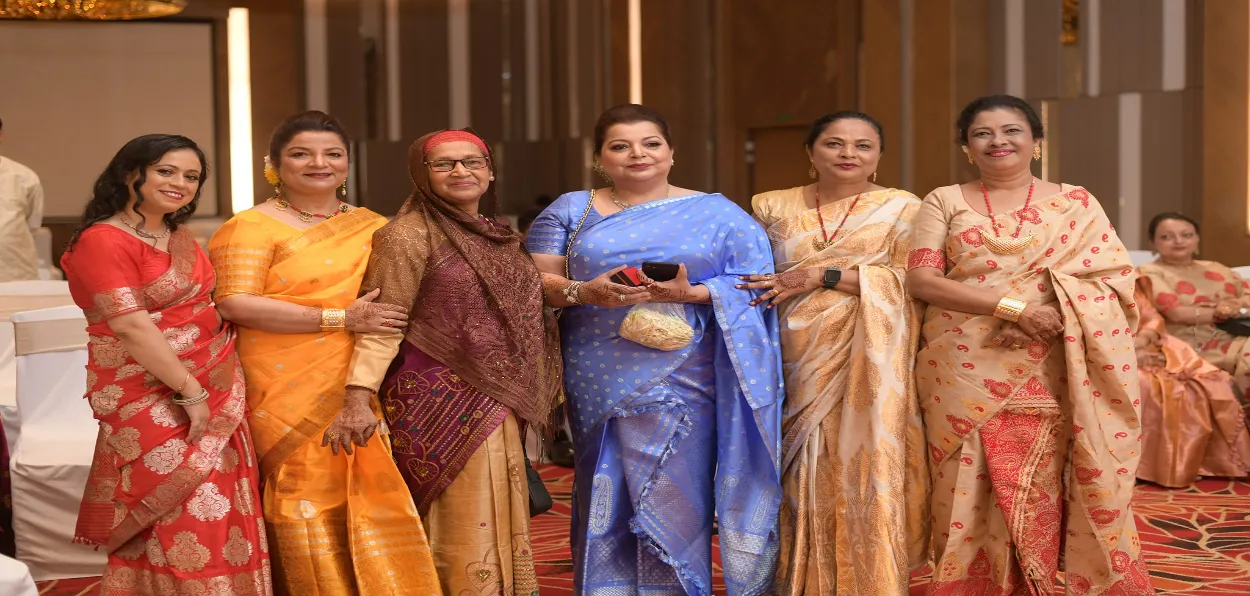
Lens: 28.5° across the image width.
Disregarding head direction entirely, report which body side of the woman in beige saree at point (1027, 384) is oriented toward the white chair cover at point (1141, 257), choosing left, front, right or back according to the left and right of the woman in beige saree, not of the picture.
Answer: back

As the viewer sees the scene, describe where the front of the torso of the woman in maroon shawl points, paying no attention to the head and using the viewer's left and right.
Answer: facing the viewer and to the right of the viewer

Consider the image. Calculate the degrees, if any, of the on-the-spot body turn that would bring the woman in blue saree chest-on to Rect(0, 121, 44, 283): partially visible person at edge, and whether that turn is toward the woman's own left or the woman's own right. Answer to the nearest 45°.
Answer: approximately 135° to the woman's own right

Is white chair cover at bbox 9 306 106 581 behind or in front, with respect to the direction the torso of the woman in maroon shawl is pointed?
behind

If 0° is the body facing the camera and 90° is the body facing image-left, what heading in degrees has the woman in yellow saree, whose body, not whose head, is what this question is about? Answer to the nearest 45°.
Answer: approximately 315°

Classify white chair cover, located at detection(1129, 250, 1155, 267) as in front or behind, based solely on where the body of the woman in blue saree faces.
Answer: behind
